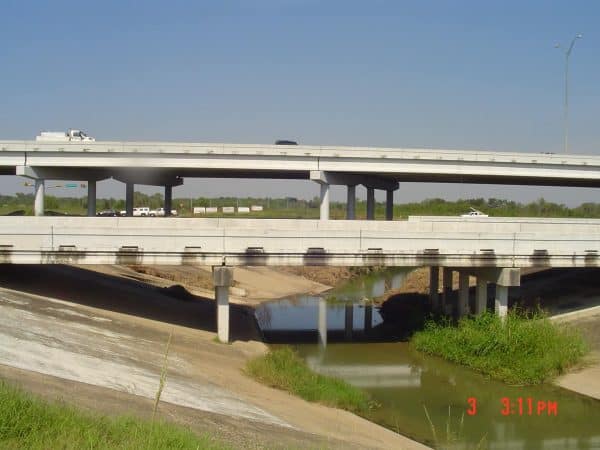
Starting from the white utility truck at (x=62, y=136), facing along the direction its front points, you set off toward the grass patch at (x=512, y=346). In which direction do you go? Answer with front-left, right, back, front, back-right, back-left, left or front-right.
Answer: front-right

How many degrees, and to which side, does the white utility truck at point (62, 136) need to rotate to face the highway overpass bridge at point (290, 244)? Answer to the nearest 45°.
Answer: approximately 45° to its right

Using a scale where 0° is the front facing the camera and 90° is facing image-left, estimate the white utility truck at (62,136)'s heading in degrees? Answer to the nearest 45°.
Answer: approximately 270°
